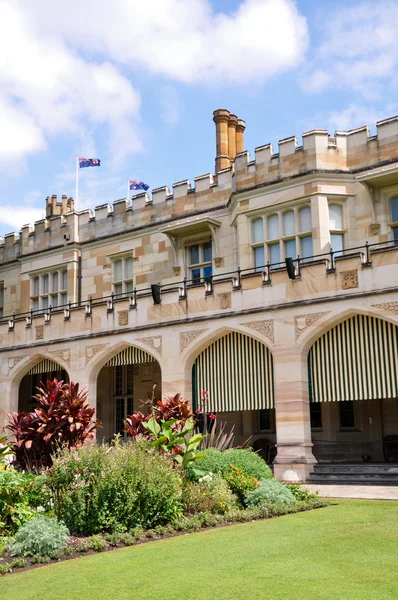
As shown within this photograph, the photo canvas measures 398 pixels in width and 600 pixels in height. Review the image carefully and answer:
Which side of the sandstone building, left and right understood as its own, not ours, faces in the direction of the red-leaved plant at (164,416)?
front

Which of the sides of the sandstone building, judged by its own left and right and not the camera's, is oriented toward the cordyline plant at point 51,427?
front

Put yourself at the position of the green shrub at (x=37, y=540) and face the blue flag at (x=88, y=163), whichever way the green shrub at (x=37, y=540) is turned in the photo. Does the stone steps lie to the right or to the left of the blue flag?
right

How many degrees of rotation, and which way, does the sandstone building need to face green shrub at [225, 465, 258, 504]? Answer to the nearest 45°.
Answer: approximately 45° to its left

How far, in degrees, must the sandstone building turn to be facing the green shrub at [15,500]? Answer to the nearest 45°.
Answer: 0° — it already faces it

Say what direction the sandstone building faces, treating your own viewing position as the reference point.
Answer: facing the viewer and to the left of the viewer

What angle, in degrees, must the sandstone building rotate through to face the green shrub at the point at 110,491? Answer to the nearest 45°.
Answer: approximately 45° to its left

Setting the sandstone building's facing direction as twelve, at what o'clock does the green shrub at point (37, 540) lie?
The green shrub is roughly at 11 o'clock from the sandstone building.
